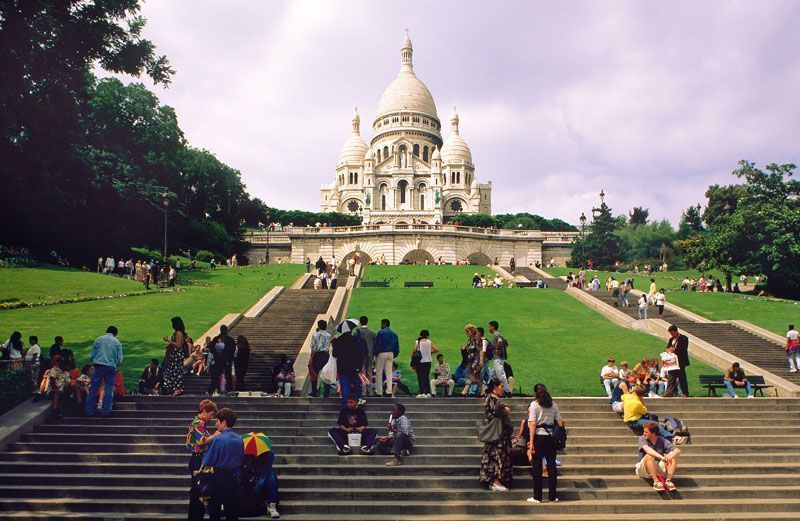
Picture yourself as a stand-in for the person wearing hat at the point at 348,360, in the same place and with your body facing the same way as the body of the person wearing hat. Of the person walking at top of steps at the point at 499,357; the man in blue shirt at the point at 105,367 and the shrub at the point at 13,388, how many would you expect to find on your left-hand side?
2

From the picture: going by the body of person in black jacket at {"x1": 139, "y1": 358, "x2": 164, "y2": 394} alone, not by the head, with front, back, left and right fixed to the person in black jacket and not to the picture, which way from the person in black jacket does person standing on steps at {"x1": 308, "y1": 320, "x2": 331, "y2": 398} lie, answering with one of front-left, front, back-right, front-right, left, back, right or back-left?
front-left

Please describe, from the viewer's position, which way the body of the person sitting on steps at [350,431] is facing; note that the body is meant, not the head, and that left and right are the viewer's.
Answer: facing the viewer

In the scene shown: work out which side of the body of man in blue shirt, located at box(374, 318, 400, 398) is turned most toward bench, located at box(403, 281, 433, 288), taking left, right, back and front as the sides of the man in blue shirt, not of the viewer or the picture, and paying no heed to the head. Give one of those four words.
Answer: front

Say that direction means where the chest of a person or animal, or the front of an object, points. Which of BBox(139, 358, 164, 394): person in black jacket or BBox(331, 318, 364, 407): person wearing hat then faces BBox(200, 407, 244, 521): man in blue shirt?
the person in black jacket

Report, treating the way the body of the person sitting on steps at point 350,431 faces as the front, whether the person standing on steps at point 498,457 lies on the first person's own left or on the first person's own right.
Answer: on the first person's own left

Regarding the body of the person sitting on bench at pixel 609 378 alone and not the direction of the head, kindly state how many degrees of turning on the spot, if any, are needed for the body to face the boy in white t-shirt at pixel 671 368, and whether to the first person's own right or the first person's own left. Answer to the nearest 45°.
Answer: approximately 90° to the first person's own left

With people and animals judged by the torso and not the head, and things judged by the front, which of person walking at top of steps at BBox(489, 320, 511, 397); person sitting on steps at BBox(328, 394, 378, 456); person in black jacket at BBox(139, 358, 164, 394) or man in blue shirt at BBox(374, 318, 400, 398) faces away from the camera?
the man in blue shirt

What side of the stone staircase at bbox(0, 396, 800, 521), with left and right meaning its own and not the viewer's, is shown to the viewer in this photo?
front

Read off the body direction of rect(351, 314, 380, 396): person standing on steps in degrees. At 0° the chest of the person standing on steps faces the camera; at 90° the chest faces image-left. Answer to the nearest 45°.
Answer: approximately 180°

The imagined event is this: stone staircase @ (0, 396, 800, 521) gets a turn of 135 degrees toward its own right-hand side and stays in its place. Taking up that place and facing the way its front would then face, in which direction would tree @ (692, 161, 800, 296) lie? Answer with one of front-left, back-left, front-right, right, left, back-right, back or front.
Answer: right
